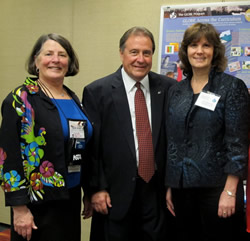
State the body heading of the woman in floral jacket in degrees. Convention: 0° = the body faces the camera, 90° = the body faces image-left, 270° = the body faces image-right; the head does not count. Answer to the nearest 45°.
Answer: approximately 315°

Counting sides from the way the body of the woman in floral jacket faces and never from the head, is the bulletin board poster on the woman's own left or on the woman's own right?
on the woman's own left
